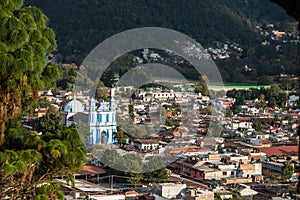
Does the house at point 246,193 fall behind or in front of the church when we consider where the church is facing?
in front

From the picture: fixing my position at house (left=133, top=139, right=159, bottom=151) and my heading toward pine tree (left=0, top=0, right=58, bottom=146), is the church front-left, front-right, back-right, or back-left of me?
back-right

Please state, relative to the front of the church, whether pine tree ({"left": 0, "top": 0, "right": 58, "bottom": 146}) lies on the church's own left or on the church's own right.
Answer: on the church's own right

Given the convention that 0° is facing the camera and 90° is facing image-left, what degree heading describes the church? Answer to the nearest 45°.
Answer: approximately 315°

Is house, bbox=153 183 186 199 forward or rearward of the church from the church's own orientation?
forward
